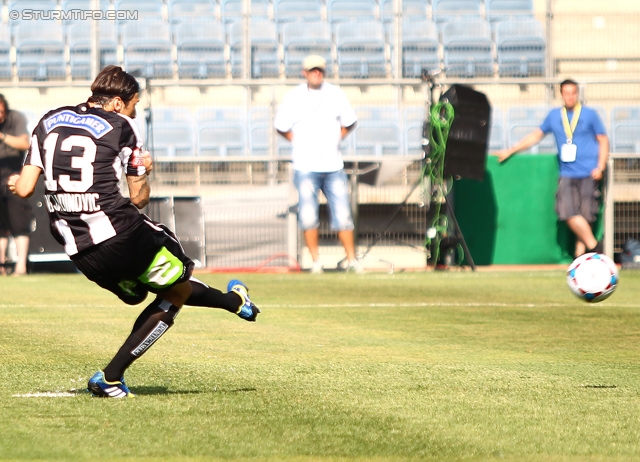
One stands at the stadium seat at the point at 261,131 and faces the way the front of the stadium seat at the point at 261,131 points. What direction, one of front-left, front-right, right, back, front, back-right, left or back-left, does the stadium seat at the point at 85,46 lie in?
back-right

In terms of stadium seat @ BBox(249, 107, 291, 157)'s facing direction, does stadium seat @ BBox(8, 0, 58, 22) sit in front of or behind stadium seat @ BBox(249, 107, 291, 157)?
behind

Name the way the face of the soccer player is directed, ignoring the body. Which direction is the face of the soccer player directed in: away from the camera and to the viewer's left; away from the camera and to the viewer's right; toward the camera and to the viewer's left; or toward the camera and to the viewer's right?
away from the camera and to the viewer's right

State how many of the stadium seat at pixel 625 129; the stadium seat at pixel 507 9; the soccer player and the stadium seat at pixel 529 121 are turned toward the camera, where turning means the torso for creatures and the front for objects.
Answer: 3

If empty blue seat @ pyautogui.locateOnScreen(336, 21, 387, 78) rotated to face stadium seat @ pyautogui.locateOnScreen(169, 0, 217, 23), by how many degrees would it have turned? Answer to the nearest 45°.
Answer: approximately 90° to its right

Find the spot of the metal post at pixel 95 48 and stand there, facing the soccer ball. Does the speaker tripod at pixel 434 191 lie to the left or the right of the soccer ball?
left

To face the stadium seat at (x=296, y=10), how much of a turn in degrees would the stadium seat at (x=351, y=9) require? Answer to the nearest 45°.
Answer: approximately 90° to its right

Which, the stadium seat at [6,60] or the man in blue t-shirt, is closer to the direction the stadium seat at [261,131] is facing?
the man in blue t-shirt

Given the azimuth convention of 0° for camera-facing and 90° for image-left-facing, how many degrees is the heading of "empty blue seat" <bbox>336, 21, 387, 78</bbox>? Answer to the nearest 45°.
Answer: approximately 0°

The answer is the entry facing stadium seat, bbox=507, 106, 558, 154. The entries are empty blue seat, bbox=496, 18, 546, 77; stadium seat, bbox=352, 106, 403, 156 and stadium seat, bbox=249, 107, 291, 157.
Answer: the empty blue seat

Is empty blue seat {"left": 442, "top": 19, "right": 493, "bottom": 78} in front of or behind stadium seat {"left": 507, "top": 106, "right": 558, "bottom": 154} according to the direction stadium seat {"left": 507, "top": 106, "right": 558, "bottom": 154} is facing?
behind

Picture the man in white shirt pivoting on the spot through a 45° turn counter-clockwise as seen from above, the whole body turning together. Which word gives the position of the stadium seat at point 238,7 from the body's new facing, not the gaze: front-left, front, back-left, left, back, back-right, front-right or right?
back-left
